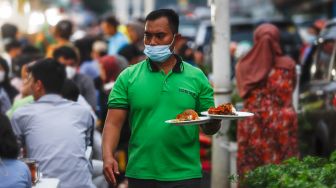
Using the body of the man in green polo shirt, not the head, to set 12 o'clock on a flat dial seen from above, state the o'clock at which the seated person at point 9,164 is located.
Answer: The seated person is roughly at 3 o'clock from the man in green polo shirt.

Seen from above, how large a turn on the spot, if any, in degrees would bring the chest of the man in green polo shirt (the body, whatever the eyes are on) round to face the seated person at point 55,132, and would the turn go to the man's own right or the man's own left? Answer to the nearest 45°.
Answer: approximately 135° to the man's own right

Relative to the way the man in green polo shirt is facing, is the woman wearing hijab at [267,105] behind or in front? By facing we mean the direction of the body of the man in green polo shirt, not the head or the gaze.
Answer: behind

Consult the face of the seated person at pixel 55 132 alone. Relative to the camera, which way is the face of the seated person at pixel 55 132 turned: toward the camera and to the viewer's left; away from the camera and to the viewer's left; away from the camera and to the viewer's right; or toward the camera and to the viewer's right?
away from the camera and to the viewer's left

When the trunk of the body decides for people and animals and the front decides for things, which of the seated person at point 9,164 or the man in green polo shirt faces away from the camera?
the seated person

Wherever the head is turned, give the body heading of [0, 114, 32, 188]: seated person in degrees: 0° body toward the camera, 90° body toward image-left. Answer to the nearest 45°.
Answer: approximately 180°
